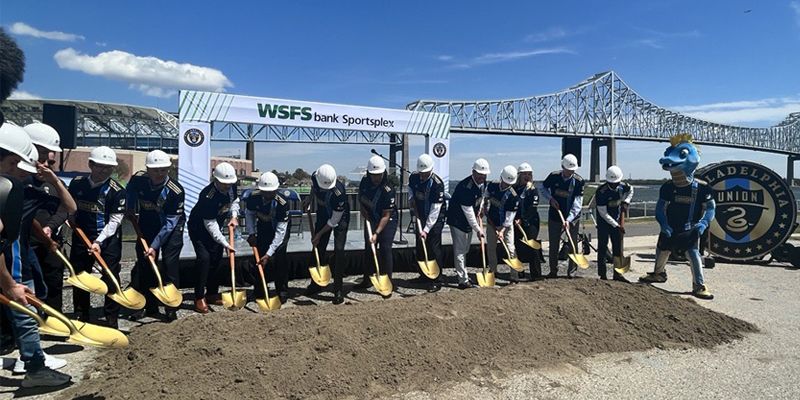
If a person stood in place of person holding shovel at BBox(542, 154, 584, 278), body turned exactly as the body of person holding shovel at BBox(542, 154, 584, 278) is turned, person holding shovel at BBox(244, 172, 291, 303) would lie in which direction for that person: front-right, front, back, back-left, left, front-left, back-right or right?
front-right

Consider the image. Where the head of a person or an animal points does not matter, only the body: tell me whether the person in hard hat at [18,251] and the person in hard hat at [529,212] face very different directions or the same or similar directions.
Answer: very different directions

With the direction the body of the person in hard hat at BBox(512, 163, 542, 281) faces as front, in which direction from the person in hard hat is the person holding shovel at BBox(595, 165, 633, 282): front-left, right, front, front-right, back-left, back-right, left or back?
back-left

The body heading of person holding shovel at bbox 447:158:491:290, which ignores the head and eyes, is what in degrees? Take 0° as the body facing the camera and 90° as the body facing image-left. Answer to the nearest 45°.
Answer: approximately 315°

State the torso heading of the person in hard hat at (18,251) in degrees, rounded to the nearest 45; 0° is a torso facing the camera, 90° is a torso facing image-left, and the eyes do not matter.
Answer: approximately 270°

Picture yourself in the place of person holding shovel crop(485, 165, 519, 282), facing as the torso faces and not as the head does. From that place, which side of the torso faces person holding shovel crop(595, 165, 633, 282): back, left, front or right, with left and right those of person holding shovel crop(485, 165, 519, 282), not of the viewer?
left

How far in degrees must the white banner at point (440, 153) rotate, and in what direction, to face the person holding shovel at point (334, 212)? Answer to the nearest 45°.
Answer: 0° — it already faces them

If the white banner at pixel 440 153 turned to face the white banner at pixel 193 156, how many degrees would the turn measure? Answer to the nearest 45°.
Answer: approximately 45° to its right
